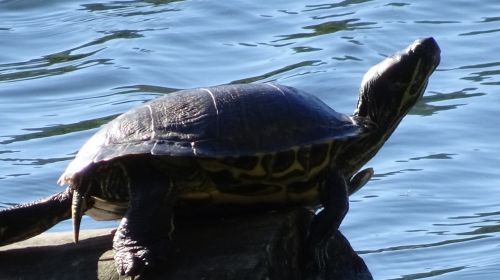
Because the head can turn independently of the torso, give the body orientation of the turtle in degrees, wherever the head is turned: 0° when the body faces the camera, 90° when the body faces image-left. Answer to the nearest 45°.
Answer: approximately 270°
